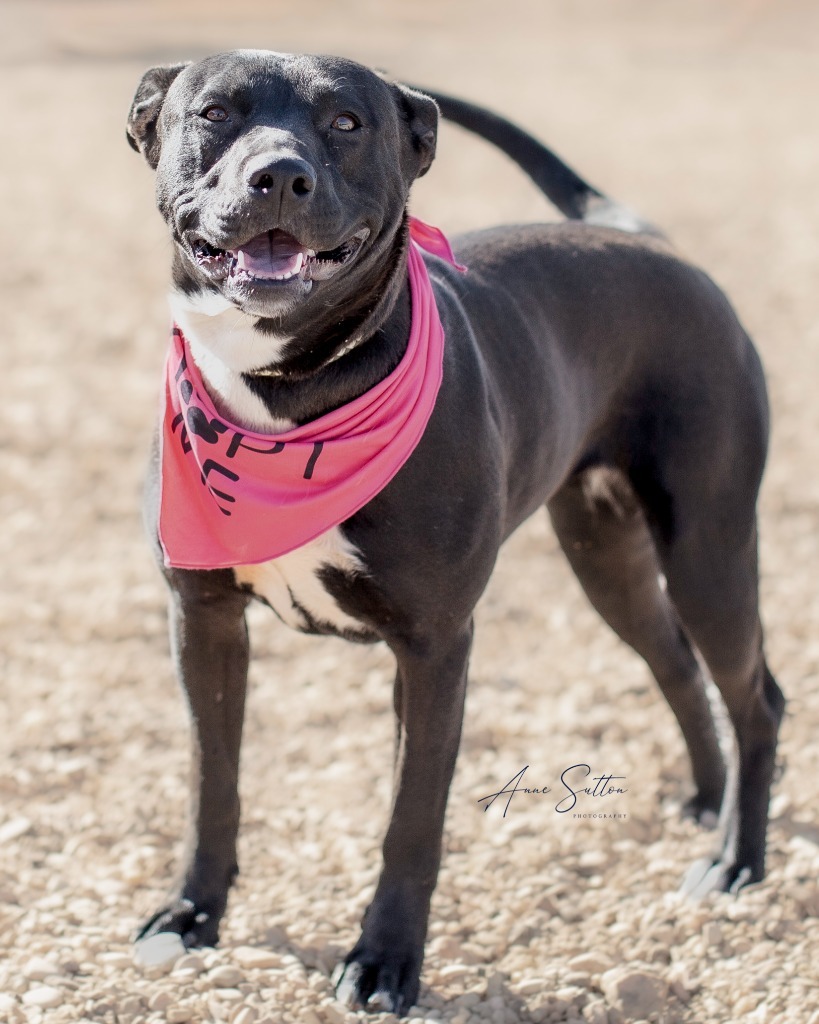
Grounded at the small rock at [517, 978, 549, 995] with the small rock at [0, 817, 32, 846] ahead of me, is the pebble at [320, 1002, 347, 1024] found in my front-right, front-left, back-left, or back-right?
front-left

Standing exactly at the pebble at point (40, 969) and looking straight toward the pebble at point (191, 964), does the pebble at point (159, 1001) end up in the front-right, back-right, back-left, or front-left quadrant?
front-right

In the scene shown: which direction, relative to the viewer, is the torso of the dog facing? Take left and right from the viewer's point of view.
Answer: facing the viewer and to the left of the viewer

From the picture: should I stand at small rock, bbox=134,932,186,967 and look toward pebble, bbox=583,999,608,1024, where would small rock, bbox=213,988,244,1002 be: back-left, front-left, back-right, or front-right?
front-right

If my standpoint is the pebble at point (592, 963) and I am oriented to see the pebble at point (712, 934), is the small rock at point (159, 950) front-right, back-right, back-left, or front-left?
back-left
